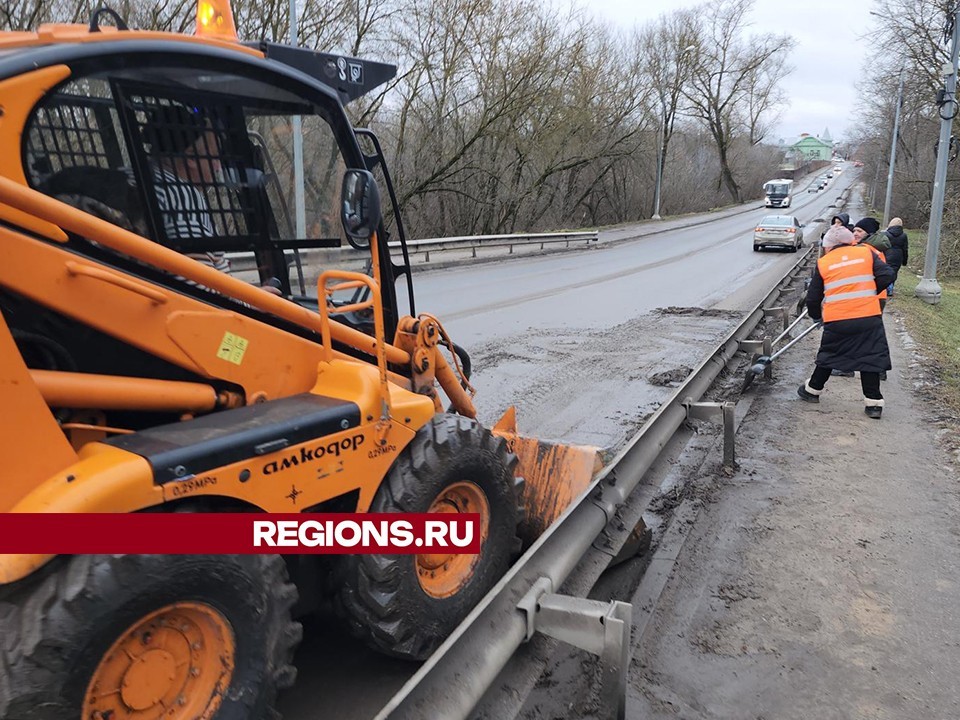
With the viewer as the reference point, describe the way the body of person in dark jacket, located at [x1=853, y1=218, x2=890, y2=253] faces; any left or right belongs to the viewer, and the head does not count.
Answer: facing to the left of the viewer

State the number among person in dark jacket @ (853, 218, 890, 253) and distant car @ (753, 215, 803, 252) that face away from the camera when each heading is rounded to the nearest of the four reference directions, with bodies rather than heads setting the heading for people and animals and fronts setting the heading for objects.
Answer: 1

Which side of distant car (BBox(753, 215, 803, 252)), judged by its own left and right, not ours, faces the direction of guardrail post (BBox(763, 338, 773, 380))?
back

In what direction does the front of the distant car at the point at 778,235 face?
away from the camera

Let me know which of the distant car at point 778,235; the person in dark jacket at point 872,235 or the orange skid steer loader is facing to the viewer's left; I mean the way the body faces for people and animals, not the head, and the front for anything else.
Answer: the person in dark jacket

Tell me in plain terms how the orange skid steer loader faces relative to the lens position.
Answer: facing away from the viewer and to the right of the viewer

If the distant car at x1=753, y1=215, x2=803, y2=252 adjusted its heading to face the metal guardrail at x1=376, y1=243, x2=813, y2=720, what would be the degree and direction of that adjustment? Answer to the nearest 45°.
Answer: approximately 180°

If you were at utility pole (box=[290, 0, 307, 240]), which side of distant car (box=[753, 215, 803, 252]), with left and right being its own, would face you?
back
